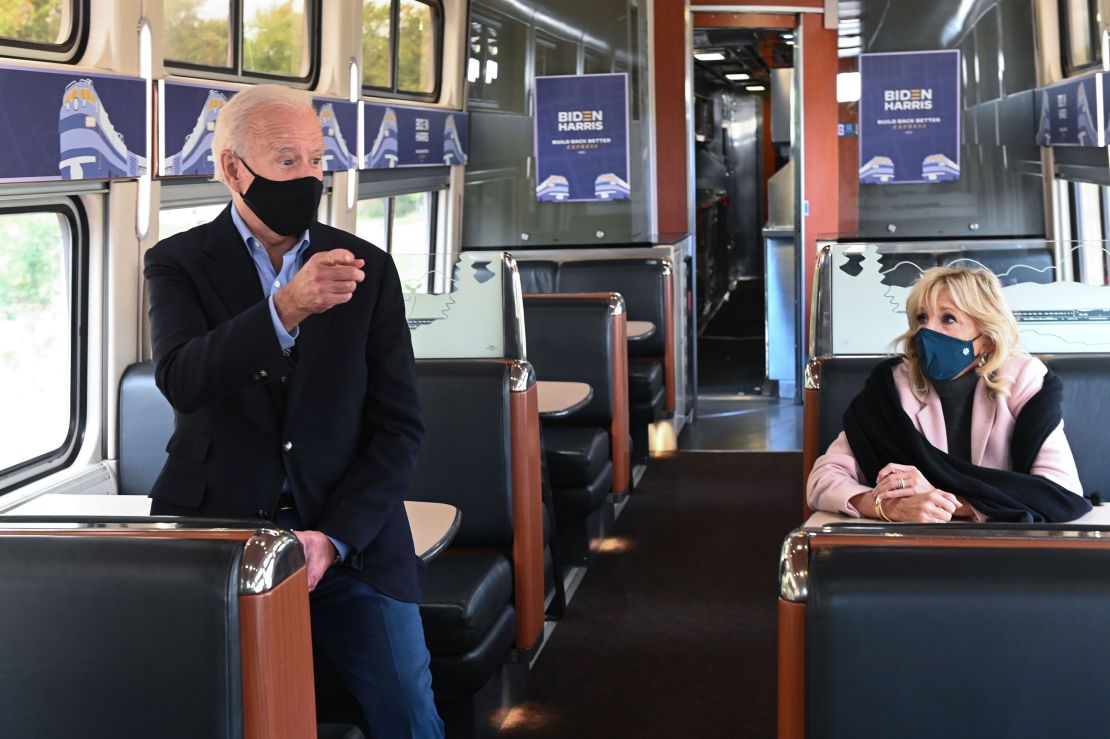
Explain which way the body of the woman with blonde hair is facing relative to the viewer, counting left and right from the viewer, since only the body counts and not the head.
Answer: facing the viewer and to the left of the viewer

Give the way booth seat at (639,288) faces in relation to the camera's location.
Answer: facing the viewer

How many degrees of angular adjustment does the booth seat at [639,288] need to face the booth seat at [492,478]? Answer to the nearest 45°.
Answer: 0° — it already faces it

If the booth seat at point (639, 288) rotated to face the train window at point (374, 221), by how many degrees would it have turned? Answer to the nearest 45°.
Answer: approximately 45° to its right

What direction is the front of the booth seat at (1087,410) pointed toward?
toward the camera
